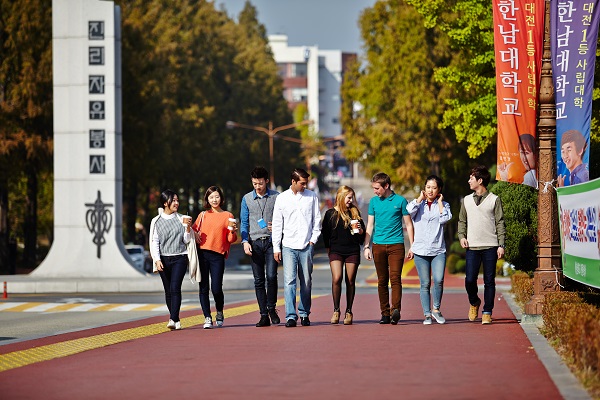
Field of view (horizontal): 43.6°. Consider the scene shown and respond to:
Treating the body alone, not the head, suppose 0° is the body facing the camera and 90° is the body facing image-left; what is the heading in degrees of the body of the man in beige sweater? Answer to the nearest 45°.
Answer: approximately 0°

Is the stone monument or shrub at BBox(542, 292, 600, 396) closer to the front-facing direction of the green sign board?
the shrub

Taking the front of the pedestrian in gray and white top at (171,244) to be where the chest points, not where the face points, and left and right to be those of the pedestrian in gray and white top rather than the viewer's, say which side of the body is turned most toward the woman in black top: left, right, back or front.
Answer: left

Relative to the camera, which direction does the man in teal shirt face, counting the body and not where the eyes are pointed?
toward the camera

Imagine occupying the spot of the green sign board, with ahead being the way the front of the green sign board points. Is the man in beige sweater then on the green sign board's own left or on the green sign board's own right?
on the green sign board's own right

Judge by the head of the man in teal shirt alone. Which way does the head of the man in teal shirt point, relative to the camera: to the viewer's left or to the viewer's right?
to the viewer's left

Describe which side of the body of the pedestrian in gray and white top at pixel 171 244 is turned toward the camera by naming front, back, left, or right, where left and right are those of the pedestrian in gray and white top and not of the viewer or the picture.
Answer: front

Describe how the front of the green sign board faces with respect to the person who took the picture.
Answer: facing the viewer and to the left of the viewer

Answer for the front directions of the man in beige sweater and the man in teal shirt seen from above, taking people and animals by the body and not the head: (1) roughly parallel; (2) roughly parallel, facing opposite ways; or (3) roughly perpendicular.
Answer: roughly parallel
